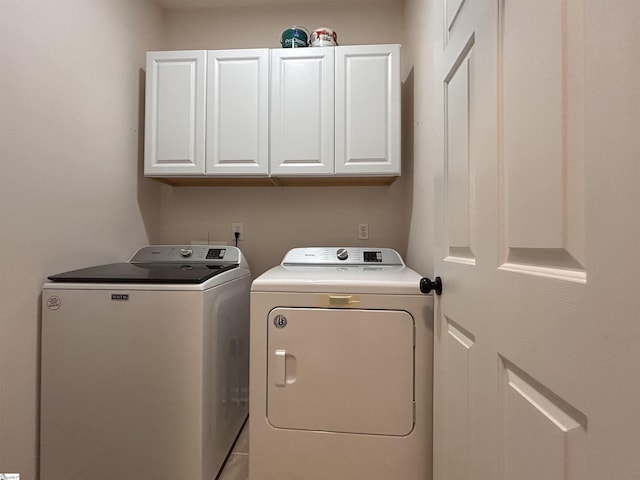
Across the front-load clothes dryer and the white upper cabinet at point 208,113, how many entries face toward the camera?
2

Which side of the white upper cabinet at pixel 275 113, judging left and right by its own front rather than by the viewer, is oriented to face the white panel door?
front

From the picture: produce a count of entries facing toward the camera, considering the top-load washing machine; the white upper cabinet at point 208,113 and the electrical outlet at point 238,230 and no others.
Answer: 3

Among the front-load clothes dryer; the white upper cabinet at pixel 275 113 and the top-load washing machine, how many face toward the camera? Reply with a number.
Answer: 3

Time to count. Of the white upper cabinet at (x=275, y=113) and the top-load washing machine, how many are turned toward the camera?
2

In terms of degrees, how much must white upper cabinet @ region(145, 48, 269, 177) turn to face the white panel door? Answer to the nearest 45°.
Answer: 0° — it already faces it

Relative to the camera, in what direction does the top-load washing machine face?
facing the viewer

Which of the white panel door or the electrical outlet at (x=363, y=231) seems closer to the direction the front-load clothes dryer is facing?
the white panel door

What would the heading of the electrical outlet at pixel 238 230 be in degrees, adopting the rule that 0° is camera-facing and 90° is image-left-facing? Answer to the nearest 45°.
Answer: approximately 0°

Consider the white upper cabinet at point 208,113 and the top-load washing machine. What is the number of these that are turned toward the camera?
2

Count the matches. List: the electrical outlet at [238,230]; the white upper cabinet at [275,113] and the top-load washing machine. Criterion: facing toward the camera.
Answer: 3

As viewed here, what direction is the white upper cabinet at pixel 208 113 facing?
toward the camera
